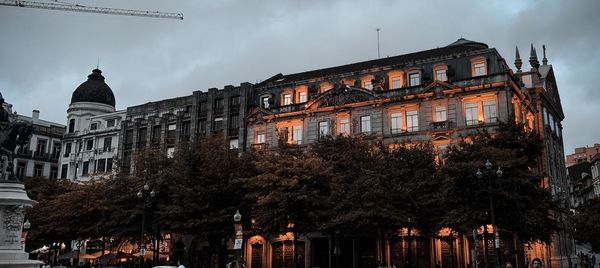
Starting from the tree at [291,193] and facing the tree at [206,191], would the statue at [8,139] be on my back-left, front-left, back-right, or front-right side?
front-left

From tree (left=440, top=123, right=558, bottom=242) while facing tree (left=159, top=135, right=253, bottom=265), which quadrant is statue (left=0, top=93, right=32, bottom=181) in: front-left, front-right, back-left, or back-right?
front-left

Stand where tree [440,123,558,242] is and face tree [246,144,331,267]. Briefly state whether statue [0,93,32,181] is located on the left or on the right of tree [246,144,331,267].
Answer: left
